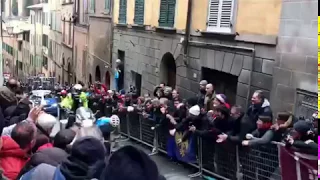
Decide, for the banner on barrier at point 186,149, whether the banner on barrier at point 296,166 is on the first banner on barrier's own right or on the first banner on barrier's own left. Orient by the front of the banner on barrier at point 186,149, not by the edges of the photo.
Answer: on the first banner on barrier's own left

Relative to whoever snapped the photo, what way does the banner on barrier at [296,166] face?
facing the viewer and to the left of the viewer

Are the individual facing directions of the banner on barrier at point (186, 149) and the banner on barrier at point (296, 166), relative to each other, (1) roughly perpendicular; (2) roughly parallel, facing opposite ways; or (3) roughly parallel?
roughly parallel

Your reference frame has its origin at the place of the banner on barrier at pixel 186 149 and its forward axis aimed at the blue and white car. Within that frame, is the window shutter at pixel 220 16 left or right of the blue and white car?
right

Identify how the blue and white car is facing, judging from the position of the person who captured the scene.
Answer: facing the viewer and to the right of the viewer

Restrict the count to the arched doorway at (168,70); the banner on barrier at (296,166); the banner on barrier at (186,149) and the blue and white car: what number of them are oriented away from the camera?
0

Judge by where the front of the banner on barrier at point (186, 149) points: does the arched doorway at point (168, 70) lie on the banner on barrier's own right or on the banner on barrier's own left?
on the banner on barrier's own right

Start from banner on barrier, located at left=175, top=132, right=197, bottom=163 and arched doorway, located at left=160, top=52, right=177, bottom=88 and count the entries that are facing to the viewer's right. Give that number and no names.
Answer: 0

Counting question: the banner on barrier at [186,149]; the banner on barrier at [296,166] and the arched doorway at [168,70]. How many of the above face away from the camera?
0

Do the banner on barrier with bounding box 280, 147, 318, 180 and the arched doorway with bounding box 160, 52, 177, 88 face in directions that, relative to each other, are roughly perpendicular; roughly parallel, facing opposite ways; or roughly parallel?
roughly parallel

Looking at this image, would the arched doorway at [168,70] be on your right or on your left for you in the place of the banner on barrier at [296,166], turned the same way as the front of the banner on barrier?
on your right

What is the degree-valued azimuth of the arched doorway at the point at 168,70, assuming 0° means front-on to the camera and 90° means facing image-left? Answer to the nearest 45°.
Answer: approximately 45°
